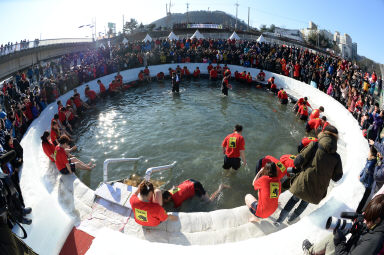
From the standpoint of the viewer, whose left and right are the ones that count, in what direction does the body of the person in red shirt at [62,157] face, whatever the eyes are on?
facing to the right of the viewer

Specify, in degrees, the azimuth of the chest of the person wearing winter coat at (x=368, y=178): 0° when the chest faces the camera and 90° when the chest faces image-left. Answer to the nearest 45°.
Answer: approximately 90°

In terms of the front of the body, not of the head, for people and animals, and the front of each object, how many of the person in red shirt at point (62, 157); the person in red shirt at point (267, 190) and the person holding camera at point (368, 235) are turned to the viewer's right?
1

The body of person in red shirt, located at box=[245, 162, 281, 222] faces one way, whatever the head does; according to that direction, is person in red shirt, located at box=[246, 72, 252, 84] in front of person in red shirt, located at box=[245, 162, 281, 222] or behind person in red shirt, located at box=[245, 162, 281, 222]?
in front

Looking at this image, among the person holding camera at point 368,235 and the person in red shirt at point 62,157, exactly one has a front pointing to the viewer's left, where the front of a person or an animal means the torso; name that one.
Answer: the person holding camera

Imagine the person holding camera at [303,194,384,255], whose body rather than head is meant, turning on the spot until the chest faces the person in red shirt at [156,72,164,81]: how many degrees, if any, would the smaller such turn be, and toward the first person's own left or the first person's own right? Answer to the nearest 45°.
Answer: approximately 45° to the first person's own right

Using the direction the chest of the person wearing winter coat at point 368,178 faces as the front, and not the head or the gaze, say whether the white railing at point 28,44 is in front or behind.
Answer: in front

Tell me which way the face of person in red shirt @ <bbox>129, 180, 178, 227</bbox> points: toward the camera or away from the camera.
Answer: away from the camera
